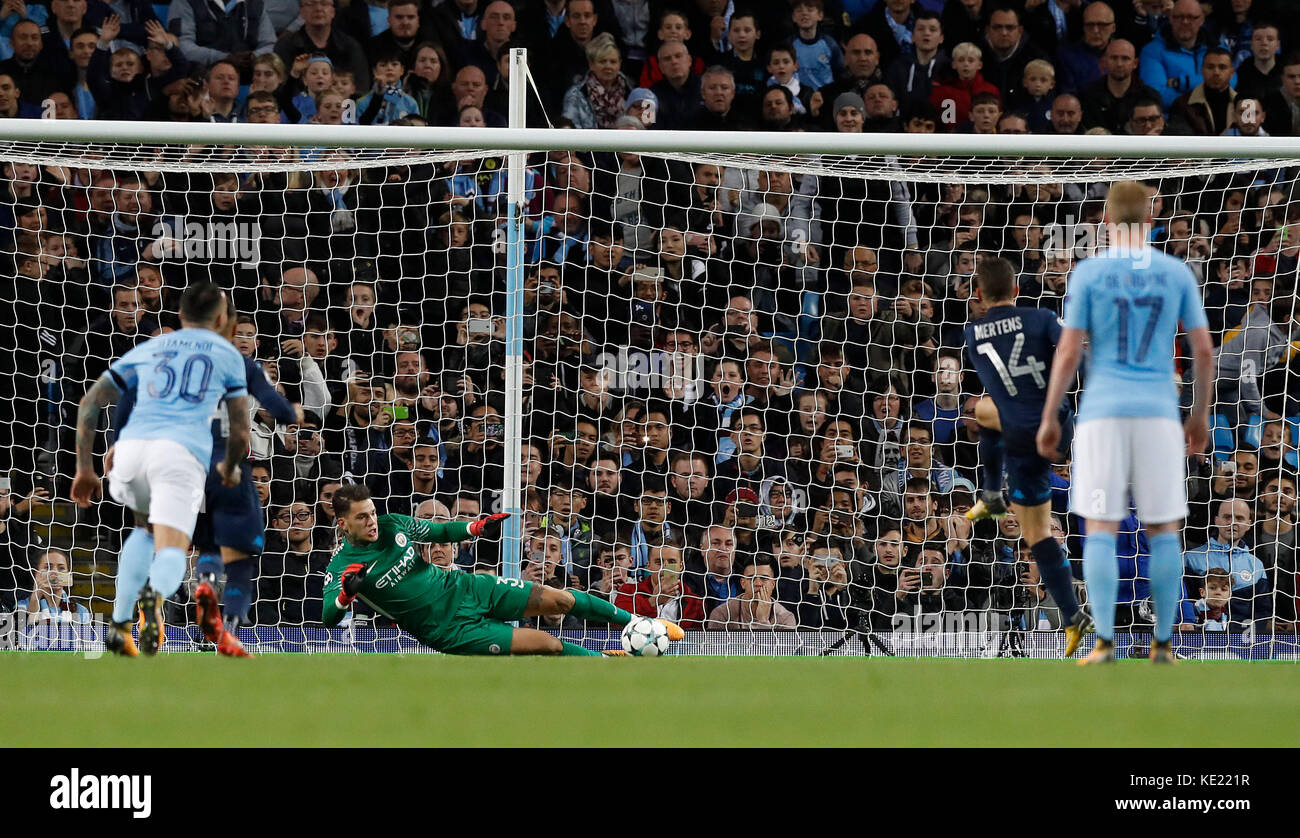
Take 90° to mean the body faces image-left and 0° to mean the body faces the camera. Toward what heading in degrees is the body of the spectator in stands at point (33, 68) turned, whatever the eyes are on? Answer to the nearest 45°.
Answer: approximately 0°

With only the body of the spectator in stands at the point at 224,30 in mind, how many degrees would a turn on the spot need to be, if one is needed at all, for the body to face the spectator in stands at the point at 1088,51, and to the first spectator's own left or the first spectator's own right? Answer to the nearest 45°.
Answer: approximately 90° to the first spectator's own left

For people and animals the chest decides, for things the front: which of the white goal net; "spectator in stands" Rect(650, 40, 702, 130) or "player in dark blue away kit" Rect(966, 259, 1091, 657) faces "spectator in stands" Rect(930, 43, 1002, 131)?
the player in dark blue away kit

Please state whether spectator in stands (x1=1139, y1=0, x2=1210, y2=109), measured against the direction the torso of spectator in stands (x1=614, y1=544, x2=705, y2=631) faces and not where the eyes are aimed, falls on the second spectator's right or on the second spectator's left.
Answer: on the second spectator's left
